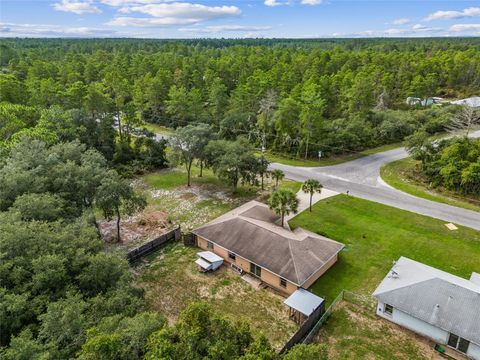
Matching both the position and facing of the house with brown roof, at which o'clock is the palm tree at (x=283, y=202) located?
The palm tree is roughly at 11 o'clock from the house with brown roof.

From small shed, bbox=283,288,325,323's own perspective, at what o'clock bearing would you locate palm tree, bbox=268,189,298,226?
The palm tree is roughly at 4 o'clock from the small shed.

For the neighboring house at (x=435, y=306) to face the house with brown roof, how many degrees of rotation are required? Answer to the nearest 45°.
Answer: approximately 135° to its left

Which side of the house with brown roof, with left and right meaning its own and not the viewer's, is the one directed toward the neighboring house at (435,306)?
right

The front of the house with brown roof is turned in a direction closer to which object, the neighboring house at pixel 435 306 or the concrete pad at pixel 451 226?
the concrete pad

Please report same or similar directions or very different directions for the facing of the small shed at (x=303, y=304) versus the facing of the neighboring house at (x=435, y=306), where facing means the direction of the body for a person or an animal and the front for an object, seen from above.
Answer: very different directions

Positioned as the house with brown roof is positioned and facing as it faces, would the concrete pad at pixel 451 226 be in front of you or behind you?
in front

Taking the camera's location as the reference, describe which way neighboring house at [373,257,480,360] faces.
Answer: facing away from the viewer and to the right of the viewer

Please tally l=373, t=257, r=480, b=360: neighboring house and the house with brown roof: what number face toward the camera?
0

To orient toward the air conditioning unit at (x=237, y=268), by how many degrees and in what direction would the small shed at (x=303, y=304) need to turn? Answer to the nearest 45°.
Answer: approximately 90° to its right

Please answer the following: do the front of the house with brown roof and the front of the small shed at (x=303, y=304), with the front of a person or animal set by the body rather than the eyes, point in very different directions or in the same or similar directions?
very different directions

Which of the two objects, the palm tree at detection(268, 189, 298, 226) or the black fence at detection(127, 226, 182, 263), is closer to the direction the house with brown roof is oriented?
the palm tree

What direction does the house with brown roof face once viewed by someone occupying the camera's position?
facing away from the viewer and to the right of the viewer
